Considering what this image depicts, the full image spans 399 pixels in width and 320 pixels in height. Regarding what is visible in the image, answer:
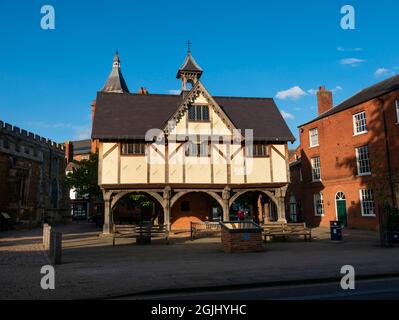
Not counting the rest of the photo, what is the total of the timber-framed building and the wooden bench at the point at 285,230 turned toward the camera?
2

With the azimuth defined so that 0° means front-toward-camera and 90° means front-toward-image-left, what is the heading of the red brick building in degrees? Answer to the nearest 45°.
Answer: approximately 45°

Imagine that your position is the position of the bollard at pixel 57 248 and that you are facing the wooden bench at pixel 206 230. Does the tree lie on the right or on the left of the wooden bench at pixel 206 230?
left

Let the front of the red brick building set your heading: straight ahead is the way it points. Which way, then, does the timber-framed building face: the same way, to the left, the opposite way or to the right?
to the left

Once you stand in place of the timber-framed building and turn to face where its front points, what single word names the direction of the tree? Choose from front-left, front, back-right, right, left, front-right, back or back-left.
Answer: back-right

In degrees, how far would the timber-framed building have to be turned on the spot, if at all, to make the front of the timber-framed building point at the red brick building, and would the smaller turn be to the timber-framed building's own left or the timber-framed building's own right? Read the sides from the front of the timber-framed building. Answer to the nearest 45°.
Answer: approximately 90° to the timber-framed building's own left

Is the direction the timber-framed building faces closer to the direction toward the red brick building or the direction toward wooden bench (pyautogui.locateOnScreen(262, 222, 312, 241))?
the wooden bench

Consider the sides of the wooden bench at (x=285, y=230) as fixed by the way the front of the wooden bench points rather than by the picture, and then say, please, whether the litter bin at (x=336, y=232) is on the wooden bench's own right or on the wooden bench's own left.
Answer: on the wooden bench's own left

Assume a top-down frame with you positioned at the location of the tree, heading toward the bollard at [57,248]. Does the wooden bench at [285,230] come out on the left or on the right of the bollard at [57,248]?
left

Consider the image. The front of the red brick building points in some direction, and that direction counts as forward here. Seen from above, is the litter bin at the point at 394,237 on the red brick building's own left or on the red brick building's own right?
on the red brick building's own left

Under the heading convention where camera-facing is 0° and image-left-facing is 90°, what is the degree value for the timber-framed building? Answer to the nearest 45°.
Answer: approximately 0°

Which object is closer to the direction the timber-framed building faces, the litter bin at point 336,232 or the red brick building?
the litter bin
